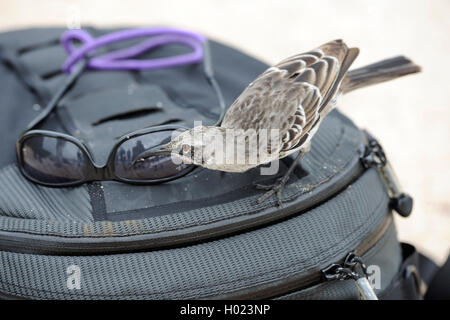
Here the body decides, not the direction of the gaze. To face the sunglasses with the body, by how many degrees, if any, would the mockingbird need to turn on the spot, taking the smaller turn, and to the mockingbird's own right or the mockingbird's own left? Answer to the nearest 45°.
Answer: approximately 45° to the mockingbird's own left

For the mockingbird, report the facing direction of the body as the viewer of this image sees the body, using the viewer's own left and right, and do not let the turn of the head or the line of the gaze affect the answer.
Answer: facing to the left of the viewer
